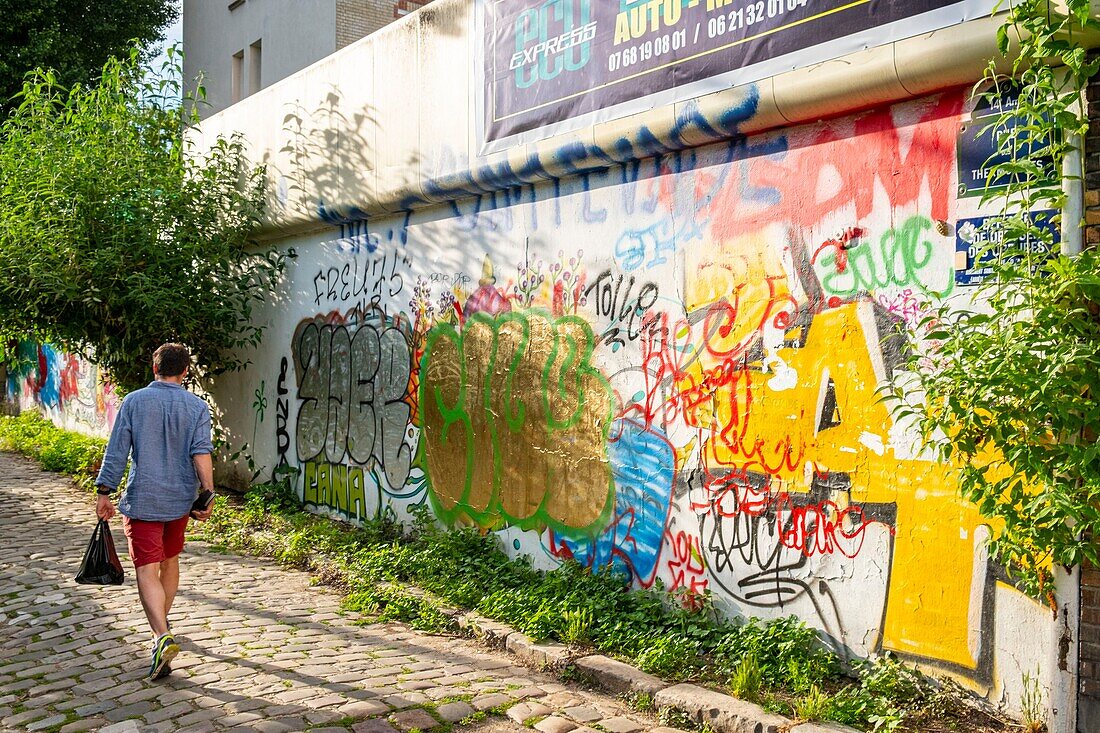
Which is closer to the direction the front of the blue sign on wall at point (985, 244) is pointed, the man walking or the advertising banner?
the man walking

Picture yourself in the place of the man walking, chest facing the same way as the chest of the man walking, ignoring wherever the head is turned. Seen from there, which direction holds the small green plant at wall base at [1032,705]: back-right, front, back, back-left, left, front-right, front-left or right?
back-right

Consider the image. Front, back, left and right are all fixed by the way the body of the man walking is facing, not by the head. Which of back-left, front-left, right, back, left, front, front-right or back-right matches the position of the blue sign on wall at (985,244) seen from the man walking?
back-right

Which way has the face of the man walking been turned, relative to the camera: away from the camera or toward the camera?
away from the camera

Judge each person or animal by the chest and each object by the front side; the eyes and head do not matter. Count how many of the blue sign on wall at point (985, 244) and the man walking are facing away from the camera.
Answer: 1

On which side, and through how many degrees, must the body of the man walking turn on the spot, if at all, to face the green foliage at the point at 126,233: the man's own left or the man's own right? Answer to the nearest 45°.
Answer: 0° — they already face it

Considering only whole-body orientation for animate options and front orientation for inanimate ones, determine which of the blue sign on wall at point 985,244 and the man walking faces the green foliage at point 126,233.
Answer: the man walking

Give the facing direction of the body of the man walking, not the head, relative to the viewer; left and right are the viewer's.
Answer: facing away from the viewer

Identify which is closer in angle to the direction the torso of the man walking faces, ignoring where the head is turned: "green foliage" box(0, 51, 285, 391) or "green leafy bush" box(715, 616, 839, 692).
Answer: the green foliage
